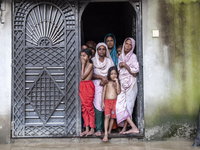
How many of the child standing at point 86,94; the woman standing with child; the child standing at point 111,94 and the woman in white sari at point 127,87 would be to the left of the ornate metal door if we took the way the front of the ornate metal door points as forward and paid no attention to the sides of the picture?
4

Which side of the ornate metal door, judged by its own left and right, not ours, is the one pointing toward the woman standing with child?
left

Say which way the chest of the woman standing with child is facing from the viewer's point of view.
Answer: toward the camera

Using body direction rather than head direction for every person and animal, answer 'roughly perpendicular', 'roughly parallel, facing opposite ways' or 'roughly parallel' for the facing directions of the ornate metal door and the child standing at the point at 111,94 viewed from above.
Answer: roughly parallel

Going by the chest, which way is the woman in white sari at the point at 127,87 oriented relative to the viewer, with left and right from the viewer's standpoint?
facing the viewer and to the left of the viewer

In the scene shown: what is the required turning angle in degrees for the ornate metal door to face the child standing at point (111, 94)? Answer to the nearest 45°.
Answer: approximately 90° to its left

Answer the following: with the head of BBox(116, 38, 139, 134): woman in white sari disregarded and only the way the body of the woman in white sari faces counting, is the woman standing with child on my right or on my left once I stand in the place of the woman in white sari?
on my right

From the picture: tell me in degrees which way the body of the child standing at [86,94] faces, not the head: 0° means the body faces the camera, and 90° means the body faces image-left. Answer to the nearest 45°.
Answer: approximately 45°

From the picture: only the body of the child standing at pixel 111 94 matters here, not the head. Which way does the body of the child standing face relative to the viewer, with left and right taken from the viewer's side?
facing the viewer
